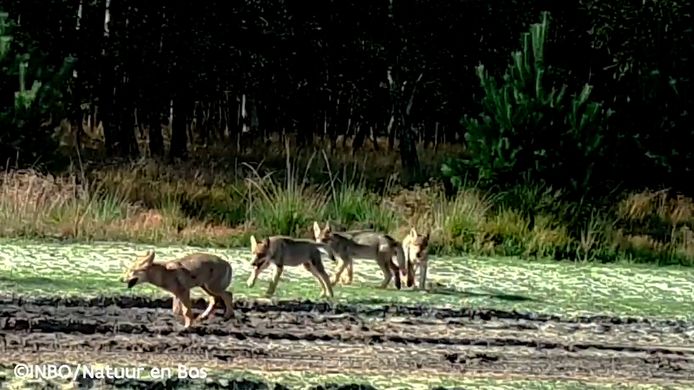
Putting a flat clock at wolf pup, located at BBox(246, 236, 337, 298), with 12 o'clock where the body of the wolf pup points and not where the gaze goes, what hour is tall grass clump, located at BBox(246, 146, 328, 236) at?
The tall grass clump is roughly at 3 o'clock from the wolf pup.

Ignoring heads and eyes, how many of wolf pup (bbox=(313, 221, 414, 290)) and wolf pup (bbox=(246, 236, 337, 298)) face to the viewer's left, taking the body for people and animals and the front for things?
2

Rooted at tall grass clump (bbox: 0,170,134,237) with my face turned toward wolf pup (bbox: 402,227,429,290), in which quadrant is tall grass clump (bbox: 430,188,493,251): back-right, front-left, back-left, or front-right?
front-left

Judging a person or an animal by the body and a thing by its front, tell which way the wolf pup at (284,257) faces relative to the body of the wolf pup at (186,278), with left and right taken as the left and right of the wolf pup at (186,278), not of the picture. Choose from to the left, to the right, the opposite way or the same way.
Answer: the same way

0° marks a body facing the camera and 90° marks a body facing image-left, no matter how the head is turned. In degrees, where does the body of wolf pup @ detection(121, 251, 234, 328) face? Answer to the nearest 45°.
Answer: approximately 90°

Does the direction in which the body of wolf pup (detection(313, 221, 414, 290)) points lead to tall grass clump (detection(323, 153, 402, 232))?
no

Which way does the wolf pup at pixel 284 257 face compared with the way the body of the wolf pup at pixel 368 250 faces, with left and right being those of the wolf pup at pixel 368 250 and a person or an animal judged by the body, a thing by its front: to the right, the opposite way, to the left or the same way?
the same way

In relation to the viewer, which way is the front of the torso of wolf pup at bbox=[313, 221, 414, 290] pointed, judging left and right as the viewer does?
facing to the left of the viewer

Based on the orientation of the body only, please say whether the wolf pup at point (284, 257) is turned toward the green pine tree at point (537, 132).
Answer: no

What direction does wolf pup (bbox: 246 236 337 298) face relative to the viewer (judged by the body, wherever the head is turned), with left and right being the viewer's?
facing to the left of the viewer

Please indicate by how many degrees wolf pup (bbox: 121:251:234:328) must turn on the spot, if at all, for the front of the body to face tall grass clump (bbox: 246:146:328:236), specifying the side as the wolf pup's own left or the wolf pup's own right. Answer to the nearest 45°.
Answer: approximately 90° to the wolf pup's own right

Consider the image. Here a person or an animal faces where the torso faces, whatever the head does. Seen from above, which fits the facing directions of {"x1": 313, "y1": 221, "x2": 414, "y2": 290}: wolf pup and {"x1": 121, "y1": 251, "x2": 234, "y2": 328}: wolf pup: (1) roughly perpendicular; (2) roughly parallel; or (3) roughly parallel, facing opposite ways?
roughly parallel

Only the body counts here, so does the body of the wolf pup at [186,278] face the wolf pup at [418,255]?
no
